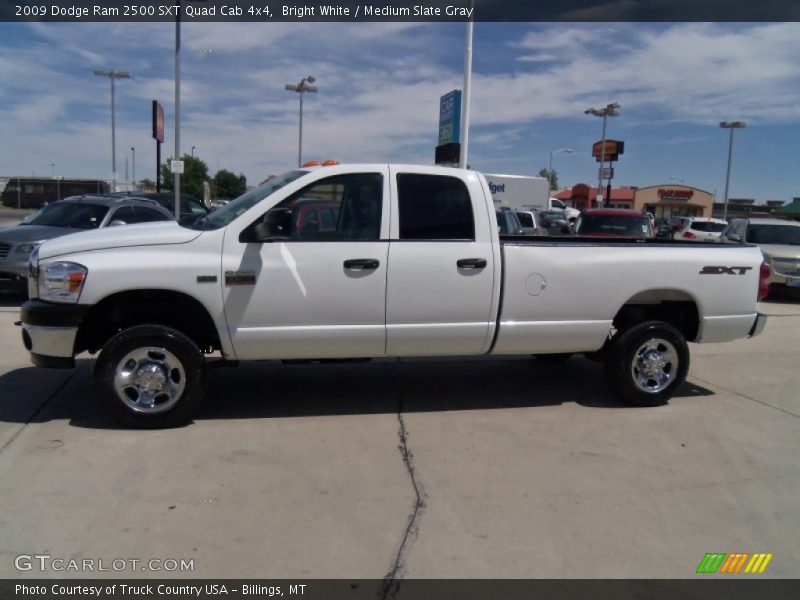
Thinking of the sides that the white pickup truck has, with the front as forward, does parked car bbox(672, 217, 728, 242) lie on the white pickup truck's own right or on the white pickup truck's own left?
on the white pickup truck's own right

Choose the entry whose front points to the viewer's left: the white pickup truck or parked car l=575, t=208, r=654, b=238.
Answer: the white pickup truck

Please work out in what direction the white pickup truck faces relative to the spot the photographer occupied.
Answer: facing to the left of the viewer

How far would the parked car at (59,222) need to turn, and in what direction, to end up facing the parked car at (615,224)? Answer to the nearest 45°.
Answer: approximately 135° to its left

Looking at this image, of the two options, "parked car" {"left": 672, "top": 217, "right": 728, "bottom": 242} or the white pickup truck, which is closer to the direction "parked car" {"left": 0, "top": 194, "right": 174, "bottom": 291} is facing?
the white pickup truck

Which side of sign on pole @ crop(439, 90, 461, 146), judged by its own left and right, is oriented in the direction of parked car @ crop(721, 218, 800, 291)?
left
